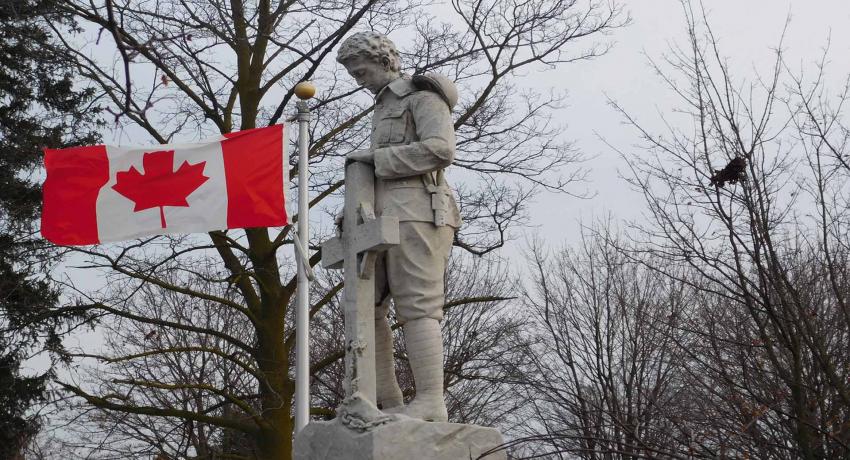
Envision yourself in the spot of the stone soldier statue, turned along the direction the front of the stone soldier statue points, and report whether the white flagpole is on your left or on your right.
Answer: on your right

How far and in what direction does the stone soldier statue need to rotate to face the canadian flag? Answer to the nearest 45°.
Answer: approximately 90° to its right

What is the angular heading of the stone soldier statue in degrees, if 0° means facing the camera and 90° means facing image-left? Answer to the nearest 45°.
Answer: approximately 45°
